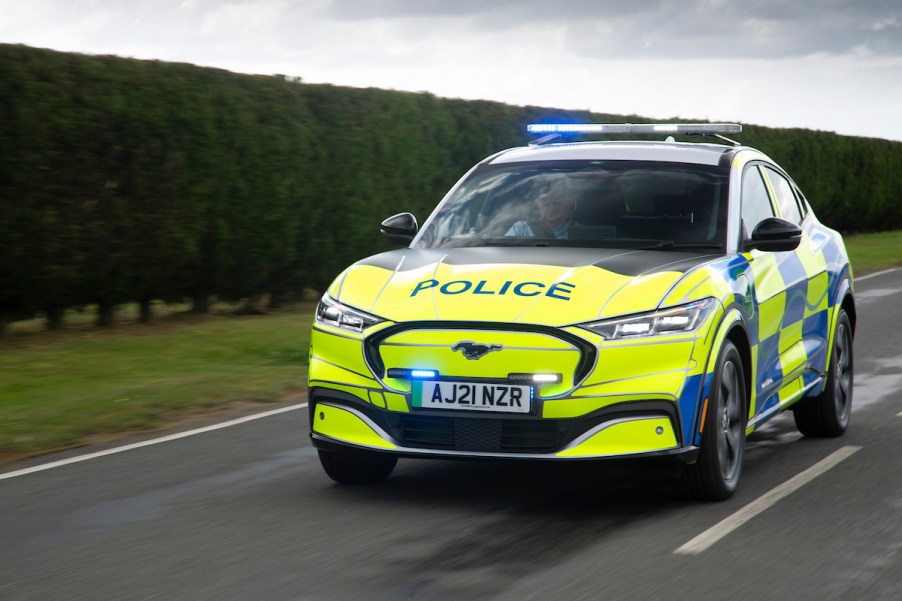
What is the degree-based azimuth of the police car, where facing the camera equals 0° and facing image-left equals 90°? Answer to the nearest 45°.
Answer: approximately 45°
